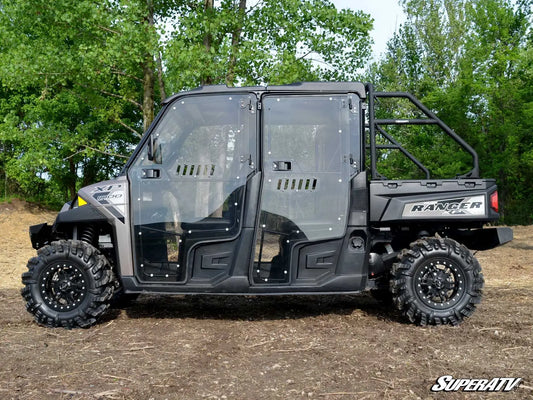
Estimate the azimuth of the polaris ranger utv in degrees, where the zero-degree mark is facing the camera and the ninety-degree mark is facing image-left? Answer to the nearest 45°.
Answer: approximately 90°

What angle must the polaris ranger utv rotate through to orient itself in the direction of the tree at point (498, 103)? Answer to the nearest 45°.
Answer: approximately 135° to its right

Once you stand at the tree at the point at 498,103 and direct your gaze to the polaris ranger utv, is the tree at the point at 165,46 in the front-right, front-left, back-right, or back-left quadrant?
front-right

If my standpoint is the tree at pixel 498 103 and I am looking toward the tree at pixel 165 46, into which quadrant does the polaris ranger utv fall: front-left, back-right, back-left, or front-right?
front-left

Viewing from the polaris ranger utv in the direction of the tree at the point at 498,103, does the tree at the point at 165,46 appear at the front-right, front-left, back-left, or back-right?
front-left

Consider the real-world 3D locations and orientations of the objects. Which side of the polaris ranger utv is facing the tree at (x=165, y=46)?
right
